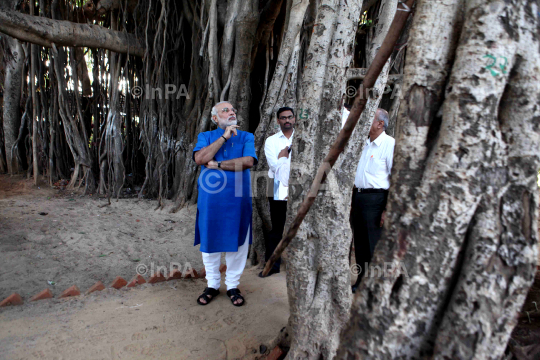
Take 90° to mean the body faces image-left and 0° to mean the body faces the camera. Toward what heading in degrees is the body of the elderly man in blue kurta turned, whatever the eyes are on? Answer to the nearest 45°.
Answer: approximately 0°

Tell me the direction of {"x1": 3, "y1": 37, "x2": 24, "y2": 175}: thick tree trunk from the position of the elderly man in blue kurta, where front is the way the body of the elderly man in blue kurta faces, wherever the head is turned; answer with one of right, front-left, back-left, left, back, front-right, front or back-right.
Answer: back-right

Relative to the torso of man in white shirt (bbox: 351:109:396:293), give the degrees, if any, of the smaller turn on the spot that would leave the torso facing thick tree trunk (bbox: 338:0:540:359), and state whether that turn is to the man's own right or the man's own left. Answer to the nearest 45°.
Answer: approximately 45° to the man's own left

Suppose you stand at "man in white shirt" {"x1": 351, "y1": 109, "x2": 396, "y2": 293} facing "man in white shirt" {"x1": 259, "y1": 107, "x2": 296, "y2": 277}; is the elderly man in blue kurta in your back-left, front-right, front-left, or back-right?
front-left

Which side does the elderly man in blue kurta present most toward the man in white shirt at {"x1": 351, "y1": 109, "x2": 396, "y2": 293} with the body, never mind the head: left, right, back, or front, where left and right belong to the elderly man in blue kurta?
left

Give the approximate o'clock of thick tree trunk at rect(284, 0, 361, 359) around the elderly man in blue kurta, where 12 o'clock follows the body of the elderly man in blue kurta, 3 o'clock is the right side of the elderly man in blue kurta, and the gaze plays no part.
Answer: The thick tree trunk is roughly at 11 o'clock from the elderly man in blue kurta.

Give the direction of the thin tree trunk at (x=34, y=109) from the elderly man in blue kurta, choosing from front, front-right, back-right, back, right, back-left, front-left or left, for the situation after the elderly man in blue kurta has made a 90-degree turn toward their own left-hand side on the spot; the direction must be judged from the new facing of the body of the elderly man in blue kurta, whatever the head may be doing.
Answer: back-left

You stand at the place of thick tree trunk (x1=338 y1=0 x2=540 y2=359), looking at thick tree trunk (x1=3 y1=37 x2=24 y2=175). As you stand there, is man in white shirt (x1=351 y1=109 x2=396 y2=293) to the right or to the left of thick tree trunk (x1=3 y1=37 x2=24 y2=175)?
right

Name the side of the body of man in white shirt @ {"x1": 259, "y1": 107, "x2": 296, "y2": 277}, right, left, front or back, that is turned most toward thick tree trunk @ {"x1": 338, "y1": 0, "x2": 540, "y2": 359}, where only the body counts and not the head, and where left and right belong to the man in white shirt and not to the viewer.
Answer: front

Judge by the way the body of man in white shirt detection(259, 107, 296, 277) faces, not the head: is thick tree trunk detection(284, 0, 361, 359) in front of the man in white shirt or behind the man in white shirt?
in front

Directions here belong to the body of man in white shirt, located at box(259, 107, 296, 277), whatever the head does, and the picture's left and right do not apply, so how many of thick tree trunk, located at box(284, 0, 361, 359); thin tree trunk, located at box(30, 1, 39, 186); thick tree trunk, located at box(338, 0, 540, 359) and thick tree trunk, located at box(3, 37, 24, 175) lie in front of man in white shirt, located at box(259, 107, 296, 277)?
2

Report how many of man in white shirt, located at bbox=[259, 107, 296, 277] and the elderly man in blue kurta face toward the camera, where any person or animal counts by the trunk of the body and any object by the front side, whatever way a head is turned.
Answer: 2

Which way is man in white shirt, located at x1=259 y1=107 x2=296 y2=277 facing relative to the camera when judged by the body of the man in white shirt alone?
toward the camera

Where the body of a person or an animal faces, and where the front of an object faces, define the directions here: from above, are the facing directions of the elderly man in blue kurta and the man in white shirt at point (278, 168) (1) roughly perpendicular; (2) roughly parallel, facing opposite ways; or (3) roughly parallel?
roughly parallel

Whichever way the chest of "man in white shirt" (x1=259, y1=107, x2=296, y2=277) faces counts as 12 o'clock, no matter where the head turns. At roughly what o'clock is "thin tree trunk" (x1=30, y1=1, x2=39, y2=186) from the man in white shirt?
The thin tree trunk is roughly at 4 o'clock from the man in white shirt.

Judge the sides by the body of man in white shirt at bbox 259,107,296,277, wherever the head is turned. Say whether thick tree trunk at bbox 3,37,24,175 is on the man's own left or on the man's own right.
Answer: on the man's own right
